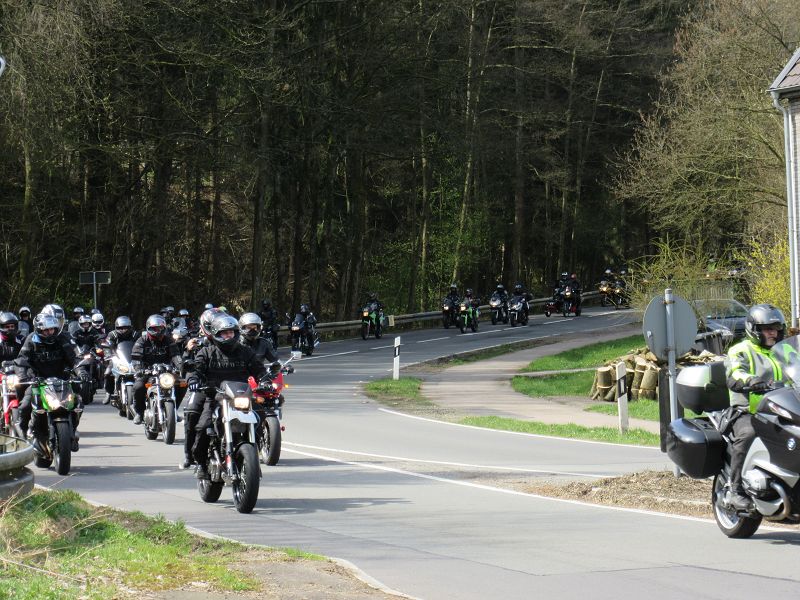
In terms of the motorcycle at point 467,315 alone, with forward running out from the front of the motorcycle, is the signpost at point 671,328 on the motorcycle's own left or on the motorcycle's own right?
on the motorcycle's own left

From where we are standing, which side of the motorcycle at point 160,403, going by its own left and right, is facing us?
front

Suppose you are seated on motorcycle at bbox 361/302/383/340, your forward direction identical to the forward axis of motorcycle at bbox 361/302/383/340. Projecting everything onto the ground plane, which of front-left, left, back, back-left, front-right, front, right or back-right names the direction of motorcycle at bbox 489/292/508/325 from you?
back

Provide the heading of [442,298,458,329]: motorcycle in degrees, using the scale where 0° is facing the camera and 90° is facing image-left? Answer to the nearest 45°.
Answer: approximately 45°

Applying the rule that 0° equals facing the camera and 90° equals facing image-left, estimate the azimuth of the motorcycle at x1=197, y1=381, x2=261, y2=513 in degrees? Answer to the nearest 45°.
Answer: approximately 315°

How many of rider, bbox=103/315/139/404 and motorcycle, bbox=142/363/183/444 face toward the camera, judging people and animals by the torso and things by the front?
2

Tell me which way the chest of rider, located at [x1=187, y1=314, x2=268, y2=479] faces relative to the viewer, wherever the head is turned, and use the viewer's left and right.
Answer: facing the viewer and to the right of the viewer

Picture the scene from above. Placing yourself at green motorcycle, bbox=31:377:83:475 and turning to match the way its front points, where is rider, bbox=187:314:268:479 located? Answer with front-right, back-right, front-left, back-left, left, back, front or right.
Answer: front-left

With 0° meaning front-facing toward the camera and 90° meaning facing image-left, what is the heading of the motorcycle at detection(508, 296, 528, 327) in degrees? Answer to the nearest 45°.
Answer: approximately 45°

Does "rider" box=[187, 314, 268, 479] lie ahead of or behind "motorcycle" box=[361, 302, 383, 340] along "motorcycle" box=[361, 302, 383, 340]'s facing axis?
ahead

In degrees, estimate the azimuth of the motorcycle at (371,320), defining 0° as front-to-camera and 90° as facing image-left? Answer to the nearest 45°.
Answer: approximately 45°

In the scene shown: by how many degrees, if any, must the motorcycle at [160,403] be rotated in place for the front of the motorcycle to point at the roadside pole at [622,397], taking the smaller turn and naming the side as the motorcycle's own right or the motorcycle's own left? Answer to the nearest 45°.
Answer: approximately 90° to the motorcycle's own left

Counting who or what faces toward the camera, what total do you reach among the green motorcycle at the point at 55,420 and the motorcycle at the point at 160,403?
2

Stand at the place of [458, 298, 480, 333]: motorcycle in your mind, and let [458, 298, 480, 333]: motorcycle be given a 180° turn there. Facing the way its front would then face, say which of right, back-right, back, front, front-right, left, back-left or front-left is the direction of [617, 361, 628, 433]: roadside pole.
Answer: back-right
